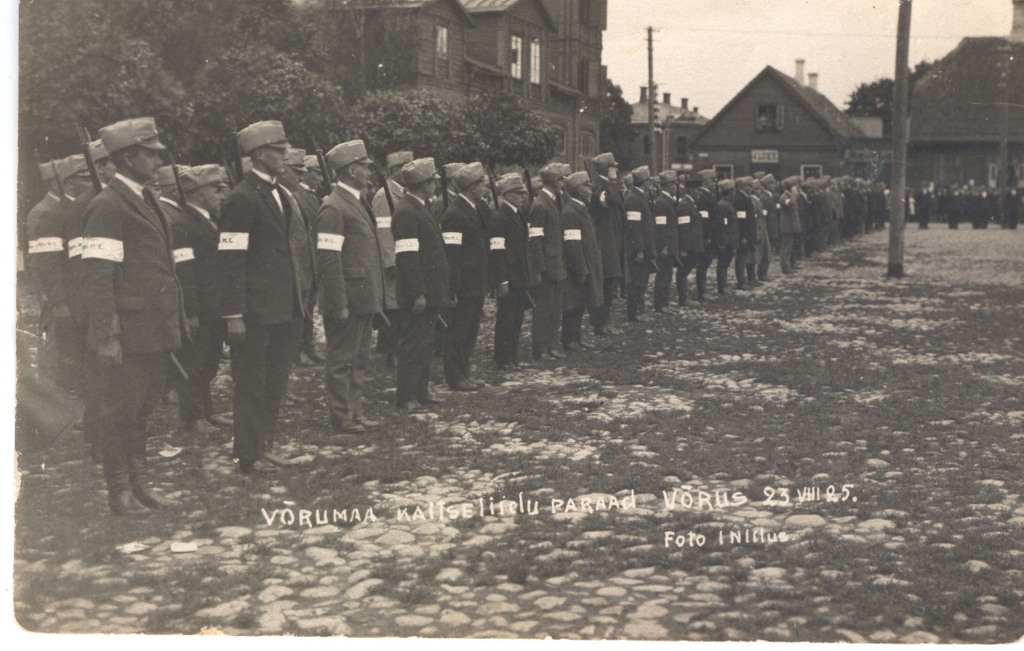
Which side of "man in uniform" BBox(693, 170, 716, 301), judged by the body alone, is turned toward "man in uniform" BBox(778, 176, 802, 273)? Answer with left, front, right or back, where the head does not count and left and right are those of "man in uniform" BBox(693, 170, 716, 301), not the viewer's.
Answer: left

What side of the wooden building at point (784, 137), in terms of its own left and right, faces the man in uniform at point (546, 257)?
front

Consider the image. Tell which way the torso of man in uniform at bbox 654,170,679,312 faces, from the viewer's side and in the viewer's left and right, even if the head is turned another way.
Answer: facing to the right of the viewer

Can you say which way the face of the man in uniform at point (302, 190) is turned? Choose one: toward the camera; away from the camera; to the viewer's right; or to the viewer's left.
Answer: to the viewer's right

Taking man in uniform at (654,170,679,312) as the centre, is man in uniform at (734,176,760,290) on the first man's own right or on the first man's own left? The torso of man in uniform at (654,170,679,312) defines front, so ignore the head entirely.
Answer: on the first man's own left

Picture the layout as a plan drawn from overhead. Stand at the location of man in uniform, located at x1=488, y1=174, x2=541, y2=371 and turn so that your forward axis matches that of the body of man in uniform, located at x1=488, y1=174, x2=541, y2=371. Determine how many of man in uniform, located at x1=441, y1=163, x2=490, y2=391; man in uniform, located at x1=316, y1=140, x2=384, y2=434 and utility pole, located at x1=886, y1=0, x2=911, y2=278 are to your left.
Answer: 1

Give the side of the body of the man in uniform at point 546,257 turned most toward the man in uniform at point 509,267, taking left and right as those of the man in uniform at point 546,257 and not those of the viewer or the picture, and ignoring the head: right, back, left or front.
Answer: right

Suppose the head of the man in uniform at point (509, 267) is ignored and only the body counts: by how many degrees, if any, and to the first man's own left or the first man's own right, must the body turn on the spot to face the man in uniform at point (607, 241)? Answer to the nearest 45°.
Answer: approximately 90° to the first man's own left

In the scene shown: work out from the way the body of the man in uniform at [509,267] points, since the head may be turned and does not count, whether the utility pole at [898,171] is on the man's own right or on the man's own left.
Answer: on the man's own left

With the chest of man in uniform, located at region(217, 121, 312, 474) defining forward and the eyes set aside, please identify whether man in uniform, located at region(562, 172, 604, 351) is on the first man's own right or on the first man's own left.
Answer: on the first man's own left

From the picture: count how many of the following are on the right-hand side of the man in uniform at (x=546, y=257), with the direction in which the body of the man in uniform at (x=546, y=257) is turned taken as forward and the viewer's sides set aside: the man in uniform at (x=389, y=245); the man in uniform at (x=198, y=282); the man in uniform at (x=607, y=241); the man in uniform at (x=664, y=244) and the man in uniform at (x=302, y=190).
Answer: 3

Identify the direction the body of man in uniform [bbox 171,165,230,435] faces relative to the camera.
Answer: to the viewer's right

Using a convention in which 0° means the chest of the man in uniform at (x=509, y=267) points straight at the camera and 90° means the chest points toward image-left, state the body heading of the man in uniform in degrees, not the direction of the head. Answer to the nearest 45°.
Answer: approximately 315°

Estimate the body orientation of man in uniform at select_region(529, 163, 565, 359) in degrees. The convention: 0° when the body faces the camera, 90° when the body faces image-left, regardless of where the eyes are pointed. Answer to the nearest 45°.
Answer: approximately 315°

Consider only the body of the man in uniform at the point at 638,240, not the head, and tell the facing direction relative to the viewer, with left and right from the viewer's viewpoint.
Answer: facing the viewer and to the right of the viewer

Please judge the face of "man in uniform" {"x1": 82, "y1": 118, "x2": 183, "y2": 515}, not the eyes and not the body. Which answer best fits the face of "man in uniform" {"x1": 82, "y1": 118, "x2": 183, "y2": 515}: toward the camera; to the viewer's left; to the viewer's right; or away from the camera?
to the viewer's right

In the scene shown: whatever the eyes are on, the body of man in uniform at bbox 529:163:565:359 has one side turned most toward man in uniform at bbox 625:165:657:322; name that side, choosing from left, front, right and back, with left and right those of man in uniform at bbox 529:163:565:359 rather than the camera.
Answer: left

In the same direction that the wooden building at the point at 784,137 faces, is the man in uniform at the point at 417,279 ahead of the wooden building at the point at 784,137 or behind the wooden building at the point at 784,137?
ahead

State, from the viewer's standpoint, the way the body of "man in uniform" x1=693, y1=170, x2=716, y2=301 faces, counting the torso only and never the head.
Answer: to the viewer's right
